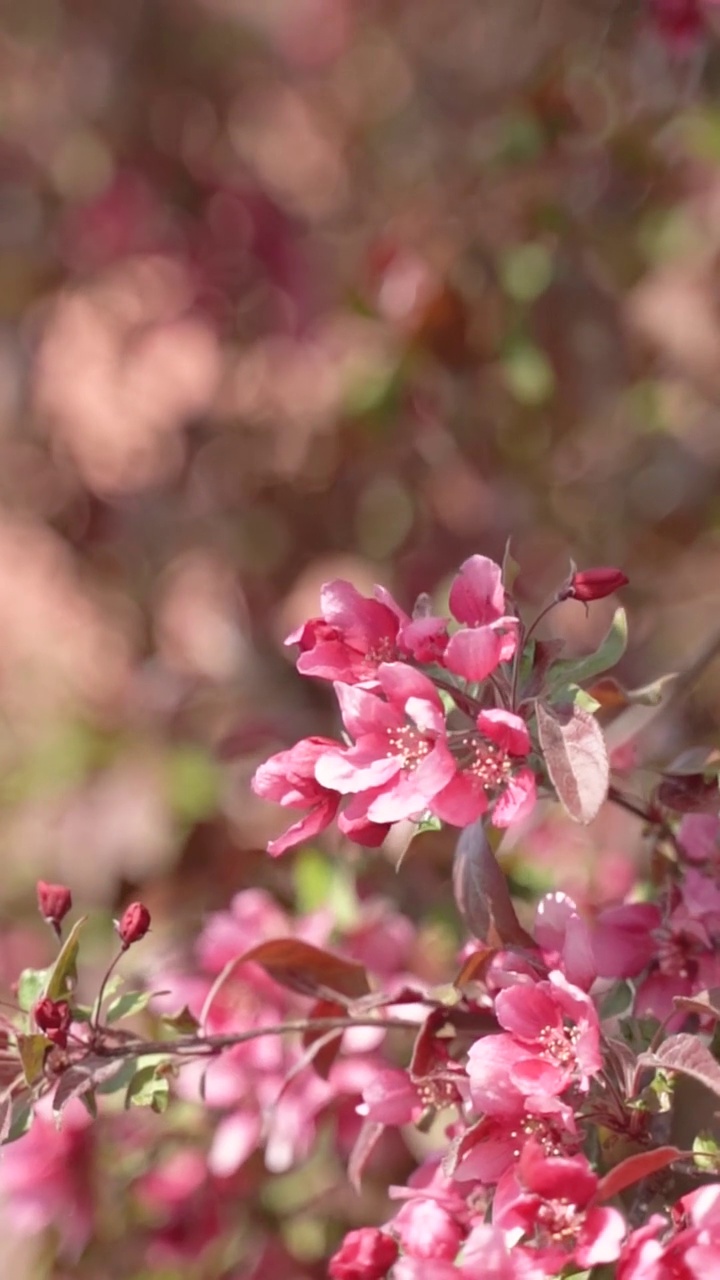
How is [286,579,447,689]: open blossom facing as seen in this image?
toward the camera

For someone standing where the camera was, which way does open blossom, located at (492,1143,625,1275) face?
facing the viewer

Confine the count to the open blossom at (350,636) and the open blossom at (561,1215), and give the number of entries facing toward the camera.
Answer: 2

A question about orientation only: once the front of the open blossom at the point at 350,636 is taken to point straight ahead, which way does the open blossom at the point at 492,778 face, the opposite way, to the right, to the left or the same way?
the same way

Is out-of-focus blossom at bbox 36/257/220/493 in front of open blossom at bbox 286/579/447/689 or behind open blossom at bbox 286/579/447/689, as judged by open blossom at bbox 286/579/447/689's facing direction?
behind

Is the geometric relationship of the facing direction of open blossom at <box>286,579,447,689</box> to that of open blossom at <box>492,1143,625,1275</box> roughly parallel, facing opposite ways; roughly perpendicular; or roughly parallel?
roughly parallel

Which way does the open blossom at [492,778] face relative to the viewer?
toward the camera
